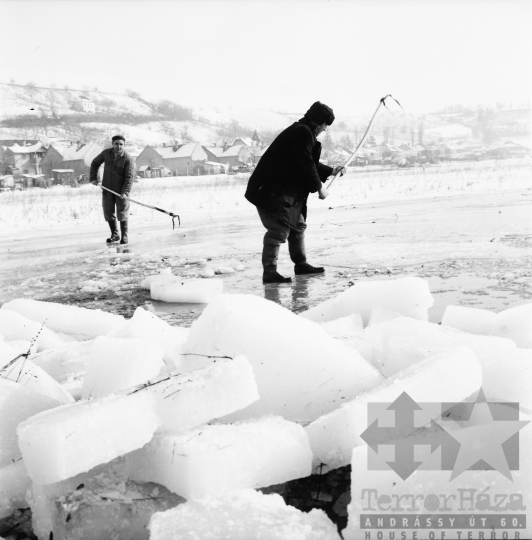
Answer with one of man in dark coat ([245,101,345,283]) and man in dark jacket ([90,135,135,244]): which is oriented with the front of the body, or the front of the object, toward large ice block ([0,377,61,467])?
the man in dark jacket

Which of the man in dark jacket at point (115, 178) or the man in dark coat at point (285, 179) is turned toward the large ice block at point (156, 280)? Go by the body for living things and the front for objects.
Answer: the man in dark jacket

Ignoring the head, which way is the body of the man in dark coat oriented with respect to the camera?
to the viewer's right

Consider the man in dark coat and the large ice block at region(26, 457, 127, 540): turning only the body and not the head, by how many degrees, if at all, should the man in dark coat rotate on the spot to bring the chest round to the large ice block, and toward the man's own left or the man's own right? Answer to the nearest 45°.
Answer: approximately 90° to the man's own right

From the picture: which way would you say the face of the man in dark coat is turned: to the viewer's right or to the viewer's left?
to the viewer's right

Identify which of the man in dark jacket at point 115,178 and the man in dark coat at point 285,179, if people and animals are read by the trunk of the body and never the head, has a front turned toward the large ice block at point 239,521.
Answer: the man in dark jacket

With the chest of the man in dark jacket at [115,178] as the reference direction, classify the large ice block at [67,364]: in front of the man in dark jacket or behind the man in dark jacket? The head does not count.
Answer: in front

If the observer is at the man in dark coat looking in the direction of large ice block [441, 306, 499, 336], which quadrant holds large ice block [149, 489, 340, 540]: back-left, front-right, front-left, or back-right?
front-right

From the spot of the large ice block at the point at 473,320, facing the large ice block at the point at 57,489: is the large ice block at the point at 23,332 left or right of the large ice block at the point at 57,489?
right

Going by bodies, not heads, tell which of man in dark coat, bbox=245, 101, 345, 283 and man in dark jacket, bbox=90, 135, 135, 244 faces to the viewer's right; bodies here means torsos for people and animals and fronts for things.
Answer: the man in dark coat

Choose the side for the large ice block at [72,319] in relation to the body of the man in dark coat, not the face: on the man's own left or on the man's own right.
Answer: on the man's own right

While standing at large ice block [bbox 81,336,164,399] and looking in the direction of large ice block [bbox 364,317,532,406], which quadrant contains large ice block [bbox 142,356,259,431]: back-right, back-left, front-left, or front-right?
front-right

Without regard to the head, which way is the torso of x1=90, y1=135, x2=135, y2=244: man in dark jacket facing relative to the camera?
toward the camera

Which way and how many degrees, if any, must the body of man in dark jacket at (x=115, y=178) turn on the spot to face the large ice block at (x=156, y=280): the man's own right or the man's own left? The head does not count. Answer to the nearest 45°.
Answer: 0° — they already face it

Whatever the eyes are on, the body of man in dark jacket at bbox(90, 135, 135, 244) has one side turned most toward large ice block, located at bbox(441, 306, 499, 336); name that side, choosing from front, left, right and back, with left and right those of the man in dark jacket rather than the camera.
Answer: front

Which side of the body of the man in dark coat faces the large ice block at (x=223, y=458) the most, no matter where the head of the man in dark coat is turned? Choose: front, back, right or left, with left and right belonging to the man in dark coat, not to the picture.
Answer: right

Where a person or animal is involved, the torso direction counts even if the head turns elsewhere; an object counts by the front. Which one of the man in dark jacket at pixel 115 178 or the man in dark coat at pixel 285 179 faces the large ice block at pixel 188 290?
the man in dark jacket

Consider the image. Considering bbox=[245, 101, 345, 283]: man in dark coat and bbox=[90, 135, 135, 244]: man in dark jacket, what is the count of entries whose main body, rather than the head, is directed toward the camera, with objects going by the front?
1

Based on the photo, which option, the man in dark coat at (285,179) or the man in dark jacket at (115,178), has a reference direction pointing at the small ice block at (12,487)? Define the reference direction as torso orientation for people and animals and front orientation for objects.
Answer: the man in dark jacket

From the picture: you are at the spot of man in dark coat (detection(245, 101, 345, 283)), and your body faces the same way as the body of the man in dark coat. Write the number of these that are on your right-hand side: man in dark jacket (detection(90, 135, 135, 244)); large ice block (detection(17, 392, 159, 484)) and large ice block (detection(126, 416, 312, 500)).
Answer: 2

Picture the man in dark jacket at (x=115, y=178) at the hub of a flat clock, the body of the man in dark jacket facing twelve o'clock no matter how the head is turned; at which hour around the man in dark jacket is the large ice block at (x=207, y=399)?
The large ice block is roughly at 12 o'clock from the man in dark jacket.

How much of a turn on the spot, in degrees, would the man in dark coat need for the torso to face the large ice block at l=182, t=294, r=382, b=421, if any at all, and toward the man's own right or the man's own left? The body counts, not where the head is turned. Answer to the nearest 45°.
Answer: approximately 90° to the man's own right

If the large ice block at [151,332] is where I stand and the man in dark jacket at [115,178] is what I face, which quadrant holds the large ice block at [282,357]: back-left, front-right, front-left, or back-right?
back-right
